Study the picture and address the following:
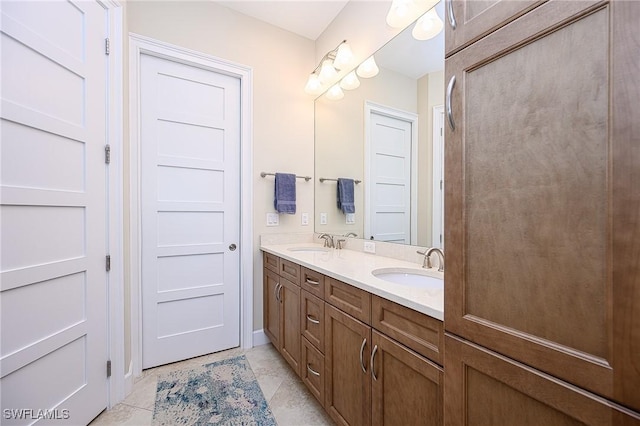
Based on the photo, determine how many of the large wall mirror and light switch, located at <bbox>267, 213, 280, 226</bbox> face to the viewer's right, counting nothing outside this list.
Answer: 0

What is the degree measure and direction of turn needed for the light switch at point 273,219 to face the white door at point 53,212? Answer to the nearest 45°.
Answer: approximately 45° to its right

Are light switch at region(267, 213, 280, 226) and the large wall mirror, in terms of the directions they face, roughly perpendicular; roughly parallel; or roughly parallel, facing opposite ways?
roughly perpendicular

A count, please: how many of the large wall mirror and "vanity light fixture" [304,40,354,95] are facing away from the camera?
0

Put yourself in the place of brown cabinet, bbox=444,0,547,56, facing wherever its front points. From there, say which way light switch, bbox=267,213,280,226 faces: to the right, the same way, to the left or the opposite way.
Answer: to the left

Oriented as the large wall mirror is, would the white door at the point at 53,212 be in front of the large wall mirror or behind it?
in front

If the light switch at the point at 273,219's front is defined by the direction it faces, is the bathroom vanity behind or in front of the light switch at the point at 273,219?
in front

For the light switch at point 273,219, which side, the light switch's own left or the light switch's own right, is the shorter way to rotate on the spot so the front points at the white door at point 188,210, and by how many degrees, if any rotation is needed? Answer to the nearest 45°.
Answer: approximately 90° to the light switch's own right

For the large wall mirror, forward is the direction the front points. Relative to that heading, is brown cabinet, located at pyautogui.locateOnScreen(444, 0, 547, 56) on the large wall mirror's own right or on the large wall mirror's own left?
on the large wall mirror's own left

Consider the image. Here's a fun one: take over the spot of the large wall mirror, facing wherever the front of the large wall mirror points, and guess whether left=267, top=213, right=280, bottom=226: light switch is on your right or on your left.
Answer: on your right
